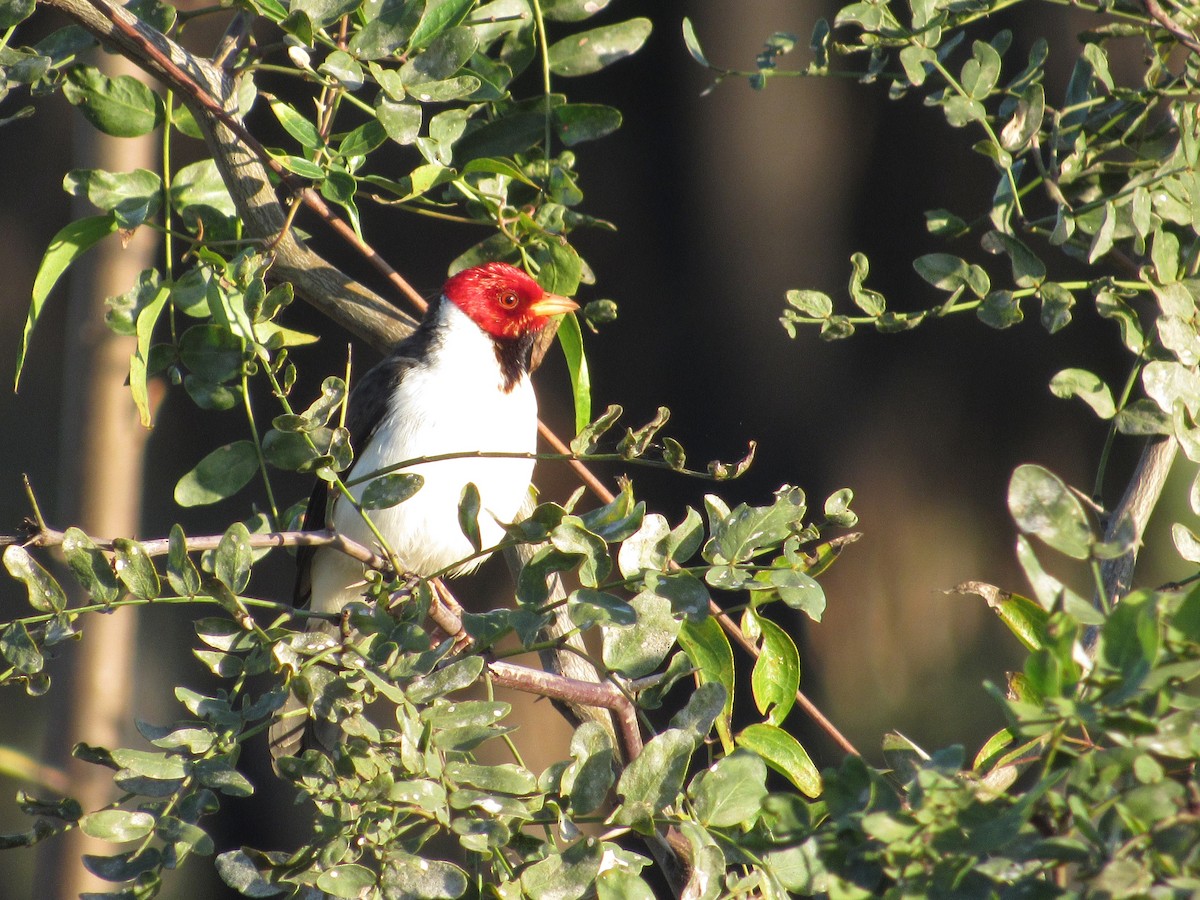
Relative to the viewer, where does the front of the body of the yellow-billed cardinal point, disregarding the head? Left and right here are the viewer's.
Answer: facing the viewer and to the right of the viewer
